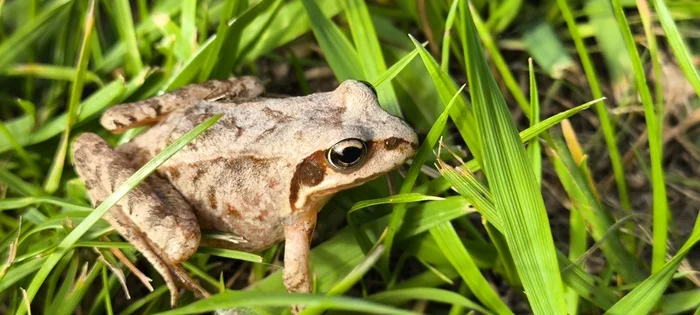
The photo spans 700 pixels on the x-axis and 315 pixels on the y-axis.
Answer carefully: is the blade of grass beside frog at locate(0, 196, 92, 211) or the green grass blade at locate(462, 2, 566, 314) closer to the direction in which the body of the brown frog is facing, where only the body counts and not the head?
the green grass blade

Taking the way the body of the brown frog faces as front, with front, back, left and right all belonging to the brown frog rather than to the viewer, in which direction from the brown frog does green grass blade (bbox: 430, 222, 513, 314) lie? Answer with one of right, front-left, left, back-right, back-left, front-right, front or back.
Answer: front

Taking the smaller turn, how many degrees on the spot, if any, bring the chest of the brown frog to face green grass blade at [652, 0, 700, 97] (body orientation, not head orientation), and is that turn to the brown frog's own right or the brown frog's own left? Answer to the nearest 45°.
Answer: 0° — it already faces it

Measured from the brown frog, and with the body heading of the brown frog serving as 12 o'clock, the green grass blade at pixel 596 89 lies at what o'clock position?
The green grass blade is roughly at 12 o'clock from the brown frog.

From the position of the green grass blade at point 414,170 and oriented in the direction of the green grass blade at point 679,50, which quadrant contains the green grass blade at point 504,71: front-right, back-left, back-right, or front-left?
front-left

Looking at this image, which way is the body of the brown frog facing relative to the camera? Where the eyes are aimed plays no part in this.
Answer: to the viewer's right

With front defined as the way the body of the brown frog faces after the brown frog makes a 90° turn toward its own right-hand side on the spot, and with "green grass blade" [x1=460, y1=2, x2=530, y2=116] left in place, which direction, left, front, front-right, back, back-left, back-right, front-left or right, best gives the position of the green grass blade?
left

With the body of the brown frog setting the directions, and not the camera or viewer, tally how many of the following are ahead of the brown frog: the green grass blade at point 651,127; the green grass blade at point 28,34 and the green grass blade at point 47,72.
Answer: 1

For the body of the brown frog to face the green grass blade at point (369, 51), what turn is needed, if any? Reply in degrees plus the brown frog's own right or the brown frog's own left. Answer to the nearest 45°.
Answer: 0° — it already faces it

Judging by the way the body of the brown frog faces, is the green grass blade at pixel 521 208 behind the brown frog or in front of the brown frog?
in front

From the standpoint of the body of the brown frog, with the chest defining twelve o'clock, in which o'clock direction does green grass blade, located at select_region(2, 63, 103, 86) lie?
The green grass blade is roughly at 7 o'clock from the brown frog.

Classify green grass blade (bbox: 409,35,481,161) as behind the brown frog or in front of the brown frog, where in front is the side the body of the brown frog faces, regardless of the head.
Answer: in front
